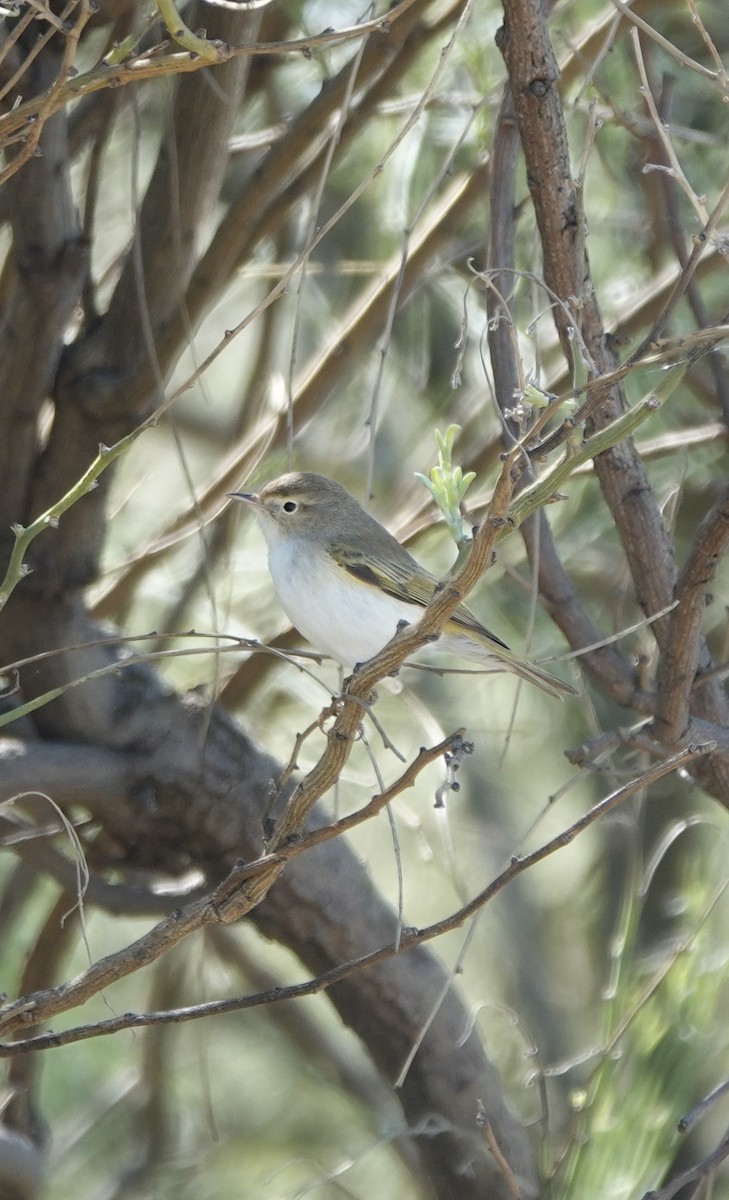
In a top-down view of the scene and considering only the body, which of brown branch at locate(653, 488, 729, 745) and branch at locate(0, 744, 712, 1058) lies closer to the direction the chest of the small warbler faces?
the branch

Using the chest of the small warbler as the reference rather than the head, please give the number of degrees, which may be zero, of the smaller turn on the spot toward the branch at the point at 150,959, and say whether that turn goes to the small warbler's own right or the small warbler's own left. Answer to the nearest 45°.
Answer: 0° — it already faces it

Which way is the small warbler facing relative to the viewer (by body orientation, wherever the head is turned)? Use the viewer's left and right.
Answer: facing to the left of the viewer

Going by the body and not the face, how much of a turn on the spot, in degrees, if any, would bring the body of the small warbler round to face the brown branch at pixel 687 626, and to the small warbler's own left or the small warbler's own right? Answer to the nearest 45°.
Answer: approximately 135° to the small warbler's own left
